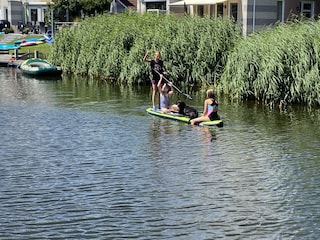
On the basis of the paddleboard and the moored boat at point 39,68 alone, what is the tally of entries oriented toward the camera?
0

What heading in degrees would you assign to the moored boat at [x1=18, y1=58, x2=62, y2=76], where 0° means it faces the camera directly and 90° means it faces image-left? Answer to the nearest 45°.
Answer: approximately 90°

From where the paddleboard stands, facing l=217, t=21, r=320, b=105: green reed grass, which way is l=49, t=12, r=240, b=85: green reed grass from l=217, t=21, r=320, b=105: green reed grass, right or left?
left
